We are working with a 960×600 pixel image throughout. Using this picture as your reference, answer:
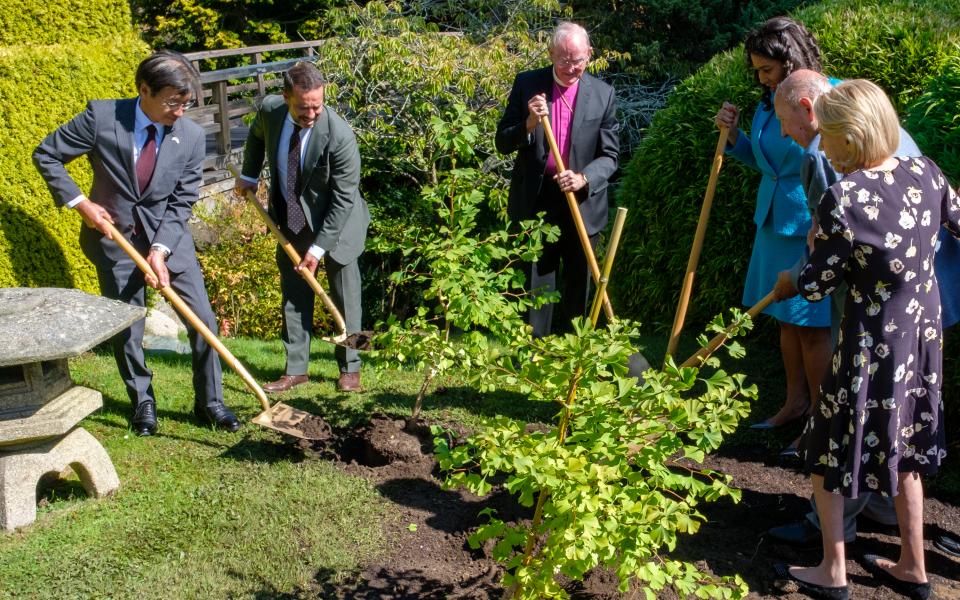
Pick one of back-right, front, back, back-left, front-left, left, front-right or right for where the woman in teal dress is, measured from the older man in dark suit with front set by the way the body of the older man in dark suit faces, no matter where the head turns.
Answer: front-left

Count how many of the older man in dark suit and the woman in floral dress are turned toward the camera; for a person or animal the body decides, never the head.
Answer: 1

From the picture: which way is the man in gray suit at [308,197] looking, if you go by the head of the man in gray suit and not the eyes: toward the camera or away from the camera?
toward the camera

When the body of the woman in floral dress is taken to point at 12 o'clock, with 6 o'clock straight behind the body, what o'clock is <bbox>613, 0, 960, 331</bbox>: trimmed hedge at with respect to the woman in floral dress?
The trimmed hedge is roughly at 1 o'clock from the woman in floral dress.

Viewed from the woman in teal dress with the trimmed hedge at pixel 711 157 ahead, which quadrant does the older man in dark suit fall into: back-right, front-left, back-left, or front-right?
front-left

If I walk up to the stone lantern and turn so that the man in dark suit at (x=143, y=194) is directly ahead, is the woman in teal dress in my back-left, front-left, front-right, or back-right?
front-right

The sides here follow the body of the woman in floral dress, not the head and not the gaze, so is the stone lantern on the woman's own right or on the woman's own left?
on the woman's own left

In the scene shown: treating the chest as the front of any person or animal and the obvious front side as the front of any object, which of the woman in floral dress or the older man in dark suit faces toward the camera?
the older man in dark suit

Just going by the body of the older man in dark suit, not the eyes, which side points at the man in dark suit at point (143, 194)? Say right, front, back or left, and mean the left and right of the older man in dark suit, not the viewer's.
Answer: right

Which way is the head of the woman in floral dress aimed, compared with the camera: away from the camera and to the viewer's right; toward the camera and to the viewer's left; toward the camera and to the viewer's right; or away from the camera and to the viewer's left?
away from the camera and to the viewer's left

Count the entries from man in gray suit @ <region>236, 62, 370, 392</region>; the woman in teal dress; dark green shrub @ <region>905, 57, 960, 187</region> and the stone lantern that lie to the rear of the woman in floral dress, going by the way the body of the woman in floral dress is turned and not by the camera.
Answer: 0

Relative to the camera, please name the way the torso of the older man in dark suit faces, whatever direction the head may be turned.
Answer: toward the camera

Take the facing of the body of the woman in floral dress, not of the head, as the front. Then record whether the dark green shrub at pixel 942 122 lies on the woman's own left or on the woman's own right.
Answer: on the woman's own right

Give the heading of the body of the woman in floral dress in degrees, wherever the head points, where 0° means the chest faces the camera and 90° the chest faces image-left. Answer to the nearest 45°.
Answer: approximately 135°

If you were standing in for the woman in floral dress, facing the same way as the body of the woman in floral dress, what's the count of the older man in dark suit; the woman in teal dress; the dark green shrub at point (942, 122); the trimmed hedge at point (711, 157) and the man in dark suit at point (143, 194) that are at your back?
0

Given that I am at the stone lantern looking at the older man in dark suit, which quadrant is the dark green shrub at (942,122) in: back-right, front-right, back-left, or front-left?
front-right

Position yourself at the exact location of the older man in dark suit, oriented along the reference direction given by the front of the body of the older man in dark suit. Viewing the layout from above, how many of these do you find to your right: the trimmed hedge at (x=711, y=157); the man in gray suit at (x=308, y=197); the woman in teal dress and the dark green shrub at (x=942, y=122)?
1

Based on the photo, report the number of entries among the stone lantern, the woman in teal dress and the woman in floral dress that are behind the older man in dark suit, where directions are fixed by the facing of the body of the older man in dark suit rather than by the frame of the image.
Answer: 0

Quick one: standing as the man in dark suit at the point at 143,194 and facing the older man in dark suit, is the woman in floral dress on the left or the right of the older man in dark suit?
right

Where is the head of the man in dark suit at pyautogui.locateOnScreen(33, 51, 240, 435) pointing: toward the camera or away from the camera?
toward the camera

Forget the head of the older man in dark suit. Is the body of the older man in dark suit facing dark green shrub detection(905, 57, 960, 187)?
no

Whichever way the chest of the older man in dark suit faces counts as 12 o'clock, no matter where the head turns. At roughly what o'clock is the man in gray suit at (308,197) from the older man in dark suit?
The man in gray suit is roughly at 3 o'clock from the older man in dark suit.
